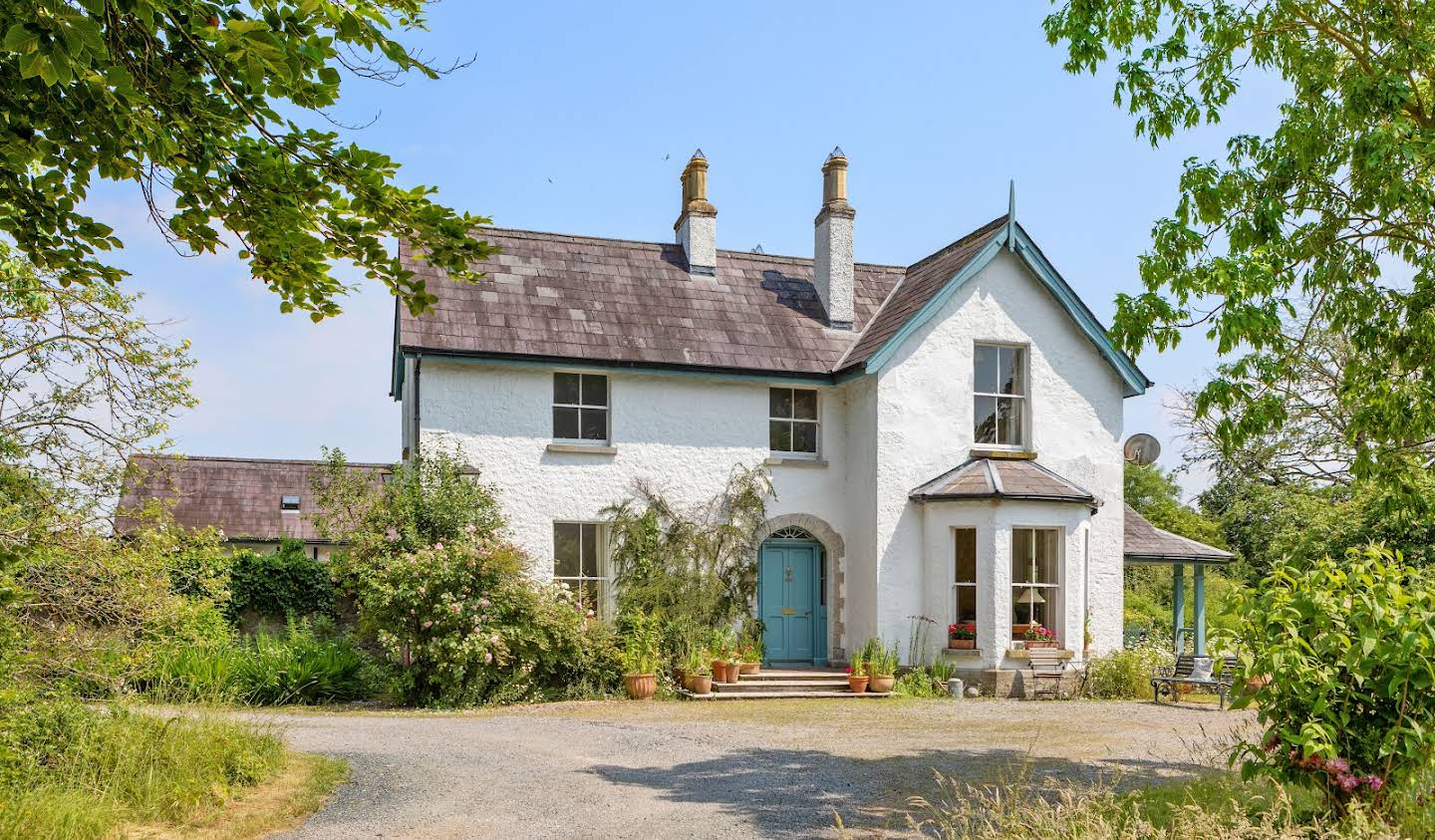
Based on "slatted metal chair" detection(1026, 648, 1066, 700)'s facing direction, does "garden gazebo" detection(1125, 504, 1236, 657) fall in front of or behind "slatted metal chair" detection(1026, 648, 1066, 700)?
behind

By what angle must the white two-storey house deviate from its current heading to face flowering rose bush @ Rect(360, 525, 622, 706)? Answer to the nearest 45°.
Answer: approximately 45° to its right

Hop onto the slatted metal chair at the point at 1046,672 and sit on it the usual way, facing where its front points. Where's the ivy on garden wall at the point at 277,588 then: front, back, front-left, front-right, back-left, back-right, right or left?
right

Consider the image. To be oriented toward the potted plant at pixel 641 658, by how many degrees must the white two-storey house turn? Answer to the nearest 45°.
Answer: approximately 45° to its right

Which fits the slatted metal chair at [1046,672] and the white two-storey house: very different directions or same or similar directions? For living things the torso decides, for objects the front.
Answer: same or similar directions

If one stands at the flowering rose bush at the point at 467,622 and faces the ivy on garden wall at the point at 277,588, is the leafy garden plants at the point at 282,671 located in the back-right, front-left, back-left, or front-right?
front-left

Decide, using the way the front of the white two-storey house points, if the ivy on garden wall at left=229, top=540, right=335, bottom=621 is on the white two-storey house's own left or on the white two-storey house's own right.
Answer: on the white two-storey house's own right

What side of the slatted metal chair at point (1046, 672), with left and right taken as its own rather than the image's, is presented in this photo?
front

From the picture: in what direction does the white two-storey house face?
toward the camera

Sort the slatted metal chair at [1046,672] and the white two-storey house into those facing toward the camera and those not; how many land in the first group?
2
